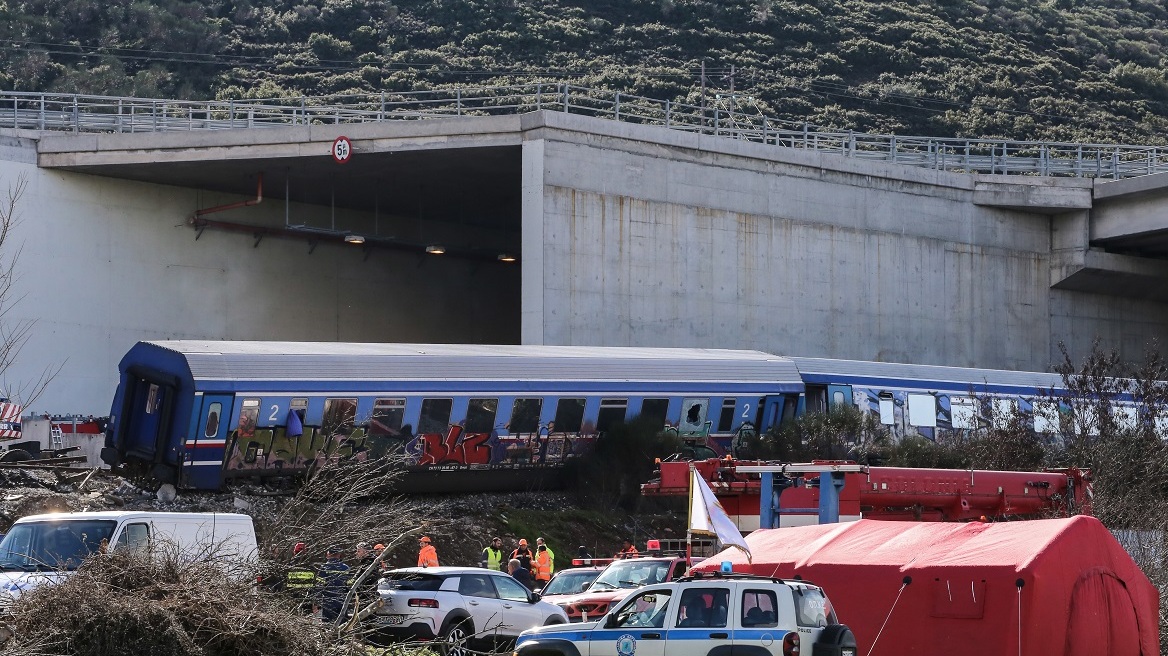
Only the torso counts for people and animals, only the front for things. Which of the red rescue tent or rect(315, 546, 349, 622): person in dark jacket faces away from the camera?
the person in dark jacket

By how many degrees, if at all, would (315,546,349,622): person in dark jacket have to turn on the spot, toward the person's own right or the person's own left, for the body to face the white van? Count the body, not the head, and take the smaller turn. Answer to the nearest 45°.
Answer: approximately 45° to the person's own left

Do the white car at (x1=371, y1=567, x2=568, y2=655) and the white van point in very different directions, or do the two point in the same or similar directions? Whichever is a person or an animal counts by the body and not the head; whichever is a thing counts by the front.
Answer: very different directions

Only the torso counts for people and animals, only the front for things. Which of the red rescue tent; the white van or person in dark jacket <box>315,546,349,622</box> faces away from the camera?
the person in dark jacket

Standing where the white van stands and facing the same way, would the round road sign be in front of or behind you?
behind

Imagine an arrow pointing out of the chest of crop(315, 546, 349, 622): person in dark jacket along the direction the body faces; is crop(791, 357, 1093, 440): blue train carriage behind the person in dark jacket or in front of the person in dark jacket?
in front

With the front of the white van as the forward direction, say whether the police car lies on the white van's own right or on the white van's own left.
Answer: on the white van's own left

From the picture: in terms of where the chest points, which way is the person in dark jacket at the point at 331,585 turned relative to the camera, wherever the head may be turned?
away from the camera

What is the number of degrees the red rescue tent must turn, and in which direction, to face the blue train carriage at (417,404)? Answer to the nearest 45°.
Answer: approximately 180°

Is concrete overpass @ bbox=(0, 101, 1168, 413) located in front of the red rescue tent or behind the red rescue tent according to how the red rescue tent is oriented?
behind

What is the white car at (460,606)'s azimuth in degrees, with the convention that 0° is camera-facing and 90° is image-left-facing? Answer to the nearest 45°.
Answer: approximately 225°

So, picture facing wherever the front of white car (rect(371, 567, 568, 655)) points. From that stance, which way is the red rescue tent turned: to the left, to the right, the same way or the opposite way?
to the right
